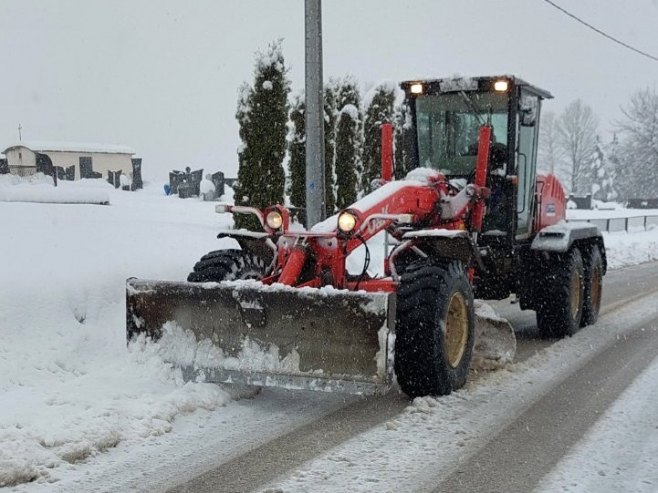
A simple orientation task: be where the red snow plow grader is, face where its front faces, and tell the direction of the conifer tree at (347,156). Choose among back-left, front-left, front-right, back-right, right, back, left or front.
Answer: back-right

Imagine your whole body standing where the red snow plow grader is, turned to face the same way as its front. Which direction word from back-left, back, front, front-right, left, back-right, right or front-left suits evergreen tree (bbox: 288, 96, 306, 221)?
back-right

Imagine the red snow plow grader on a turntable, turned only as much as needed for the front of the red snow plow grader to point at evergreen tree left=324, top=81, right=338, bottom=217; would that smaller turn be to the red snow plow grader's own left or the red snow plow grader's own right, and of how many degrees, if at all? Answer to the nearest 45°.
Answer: approximately 135° to the red snow plow grader's own right

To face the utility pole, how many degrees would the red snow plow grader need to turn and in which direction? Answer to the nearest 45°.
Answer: approximately 135° to its right

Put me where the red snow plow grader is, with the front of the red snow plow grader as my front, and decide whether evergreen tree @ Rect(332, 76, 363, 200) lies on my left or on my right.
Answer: on my right

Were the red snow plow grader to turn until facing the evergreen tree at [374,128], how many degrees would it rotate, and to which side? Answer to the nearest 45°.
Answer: approximately 135° to its right

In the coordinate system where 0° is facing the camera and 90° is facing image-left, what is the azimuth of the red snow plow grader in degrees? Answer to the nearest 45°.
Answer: approximately 45°
